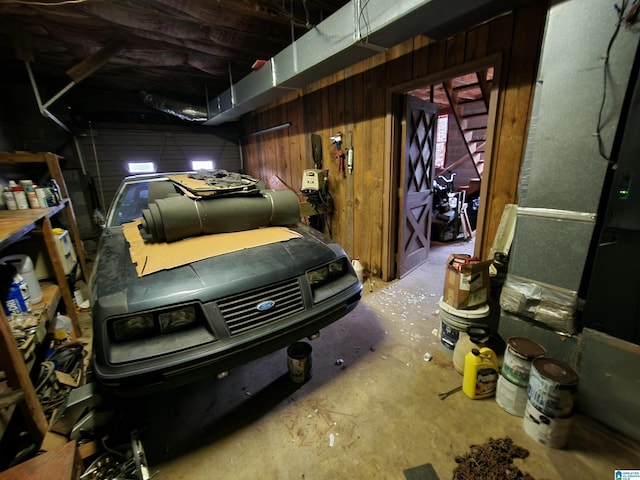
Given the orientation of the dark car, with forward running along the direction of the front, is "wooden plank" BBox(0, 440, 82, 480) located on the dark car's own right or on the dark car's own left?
on the dark car's own right

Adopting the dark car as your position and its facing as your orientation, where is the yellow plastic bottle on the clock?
The yellow plastic bottle is roughly at 11 o'clock from the dark car.

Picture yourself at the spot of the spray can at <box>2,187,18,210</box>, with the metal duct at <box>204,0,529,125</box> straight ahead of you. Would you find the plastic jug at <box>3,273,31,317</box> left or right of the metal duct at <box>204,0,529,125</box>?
right

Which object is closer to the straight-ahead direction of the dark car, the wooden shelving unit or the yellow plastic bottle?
the yellow plastic bottle

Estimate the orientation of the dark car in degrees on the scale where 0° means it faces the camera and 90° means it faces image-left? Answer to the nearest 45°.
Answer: approximately 315°

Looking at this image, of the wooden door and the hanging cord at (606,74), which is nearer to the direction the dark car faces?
the hanging cord

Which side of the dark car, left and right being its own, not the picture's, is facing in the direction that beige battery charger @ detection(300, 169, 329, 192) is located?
left
